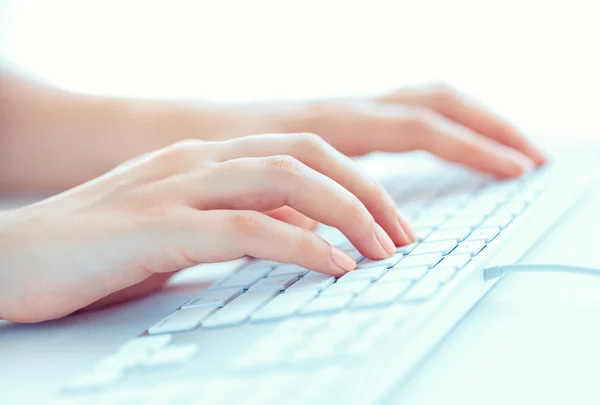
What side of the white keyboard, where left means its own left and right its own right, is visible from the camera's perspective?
left
